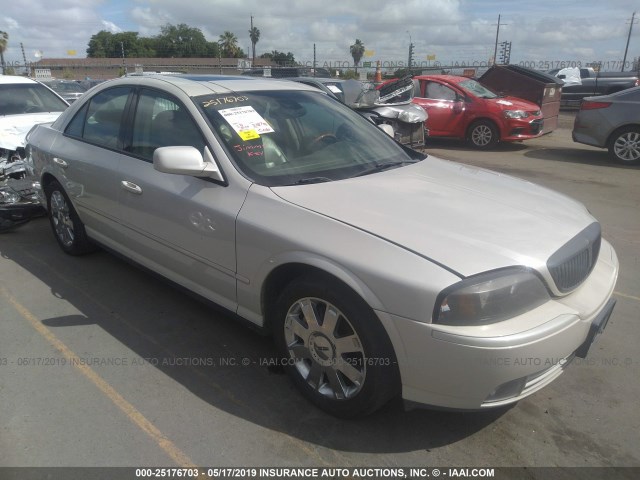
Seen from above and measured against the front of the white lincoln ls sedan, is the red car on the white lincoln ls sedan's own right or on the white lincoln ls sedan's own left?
on the white lincoln ls sedan's own left

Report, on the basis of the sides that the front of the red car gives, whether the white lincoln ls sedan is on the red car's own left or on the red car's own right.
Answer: on the red car's own right

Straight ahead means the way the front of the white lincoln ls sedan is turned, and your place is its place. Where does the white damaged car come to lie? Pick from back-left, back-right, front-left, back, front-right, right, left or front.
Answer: back

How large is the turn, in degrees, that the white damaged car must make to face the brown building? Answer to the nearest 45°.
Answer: approximately 135° to its left

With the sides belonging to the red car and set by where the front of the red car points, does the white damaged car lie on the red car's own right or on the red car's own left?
on the red car's own right
